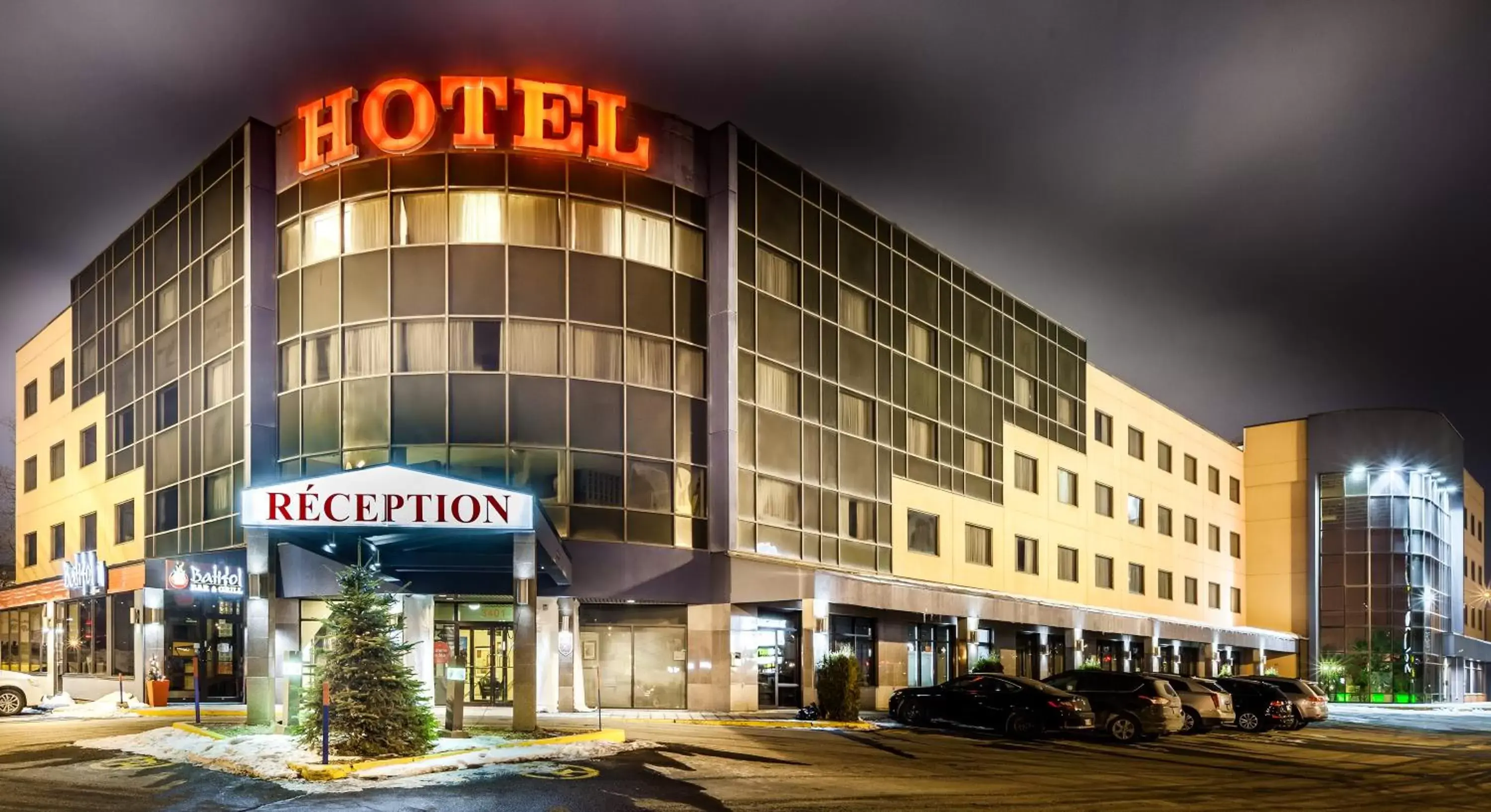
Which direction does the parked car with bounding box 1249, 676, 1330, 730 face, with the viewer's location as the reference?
facing away from the viewer and to the left of the viewer

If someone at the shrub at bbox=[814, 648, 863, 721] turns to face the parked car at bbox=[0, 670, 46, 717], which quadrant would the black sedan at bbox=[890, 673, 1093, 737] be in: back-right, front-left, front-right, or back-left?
back-left

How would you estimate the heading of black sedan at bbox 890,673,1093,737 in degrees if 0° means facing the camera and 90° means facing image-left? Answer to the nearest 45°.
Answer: approximately 135°

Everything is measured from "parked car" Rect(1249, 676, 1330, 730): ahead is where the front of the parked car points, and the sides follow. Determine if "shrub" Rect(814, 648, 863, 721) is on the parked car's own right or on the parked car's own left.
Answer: on the parked car's own left
